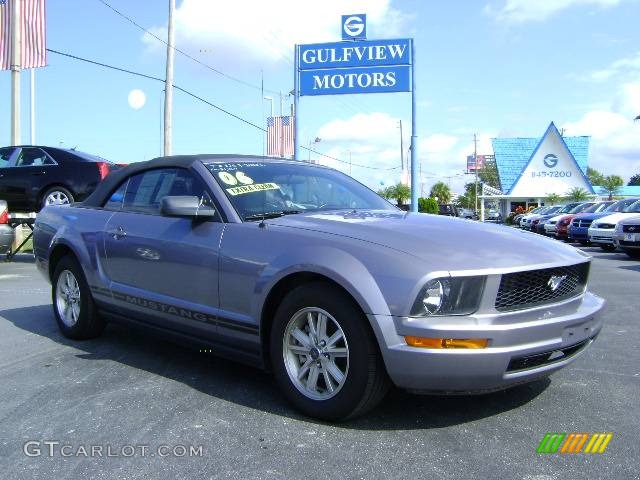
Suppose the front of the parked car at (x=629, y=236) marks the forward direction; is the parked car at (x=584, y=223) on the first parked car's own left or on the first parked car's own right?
on the first parked car's own right

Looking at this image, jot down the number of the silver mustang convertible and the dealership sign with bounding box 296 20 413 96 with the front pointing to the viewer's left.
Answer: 0

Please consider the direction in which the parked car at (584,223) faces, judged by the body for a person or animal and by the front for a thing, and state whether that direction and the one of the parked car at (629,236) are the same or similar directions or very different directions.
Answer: same or similar directions

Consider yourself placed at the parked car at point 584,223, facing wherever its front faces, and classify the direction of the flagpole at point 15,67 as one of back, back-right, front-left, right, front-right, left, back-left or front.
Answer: front

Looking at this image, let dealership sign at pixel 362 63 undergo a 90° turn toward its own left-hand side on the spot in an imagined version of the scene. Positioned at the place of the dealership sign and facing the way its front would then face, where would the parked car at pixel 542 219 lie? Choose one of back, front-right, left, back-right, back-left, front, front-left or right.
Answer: front-left

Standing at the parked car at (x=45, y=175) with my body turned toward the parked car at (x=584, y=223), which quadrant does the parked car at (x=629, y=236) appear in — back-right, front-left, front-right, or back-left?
front-right

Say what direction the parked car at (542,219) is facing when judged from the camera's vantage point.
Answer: facing the viewer and to the left of the viewer

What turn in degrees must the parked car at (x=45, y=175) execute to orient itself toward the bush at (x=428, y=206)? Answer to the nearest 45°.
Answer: approximately 135° to its right

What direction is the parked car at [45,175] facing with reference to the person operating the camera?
facing to the left of the viewer

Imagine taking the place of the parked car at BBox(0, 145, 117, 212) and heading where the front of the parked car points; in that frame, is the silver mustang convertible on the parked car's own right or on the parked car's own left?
on the parked car's own left

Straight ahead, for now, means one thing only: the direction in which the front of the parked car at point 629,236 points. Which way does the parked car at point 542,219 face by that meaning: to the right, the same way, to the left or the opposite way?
the same way

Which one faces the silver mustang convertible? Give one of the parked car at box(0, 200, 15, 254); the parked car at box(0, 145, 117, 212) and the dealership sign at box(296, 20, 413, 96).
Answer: the dealership sign

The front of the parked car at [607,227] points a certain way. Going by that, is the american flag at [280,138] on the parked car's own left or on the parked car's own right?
on the parked car's own right

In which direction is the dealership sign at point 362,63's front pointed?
toward the camera

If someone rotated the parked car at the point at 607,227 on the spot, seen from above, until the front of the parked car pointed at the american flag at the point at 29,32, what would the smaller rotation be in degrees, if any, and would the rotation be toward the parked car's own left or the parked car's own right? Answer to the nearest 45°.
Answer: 0° — it already faces it
